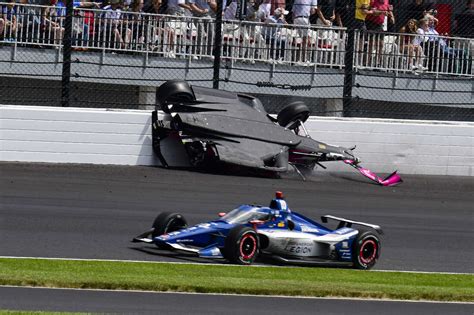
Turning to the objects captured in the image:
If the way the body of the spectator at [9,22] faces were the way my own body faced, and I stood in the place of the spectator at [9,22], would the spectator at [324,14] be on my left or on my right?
on my left

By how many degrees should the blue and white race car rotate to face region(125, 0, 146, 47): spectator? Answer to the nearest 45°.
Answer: approximately 135° to its right

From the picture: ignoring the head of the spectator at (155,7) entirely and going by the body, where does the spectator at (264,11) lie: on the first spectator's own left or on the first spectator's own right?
on the first spectator's own left

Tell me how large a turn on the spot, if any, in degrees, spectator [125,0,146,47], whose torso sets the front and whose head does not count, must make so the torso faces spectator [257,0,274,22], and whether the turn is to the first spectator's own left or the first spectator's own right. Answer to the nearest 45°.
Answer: approximately 90° to the first spectator's own left

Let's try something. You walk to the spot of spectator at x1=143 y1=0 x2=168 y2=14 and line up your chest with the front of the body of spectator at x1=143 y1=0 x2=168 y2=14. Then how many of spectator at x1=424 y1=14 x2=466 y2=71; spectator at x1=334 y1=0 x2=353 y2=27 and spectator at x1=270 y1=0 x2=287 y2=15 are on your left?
3

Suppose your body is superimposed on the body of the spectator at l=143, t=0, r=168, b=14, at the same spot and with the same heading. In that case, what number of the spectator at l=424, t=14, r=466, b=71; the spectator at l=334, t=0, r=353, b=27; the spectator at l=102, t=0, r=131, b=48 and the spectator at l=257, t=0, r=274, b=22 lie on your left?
3

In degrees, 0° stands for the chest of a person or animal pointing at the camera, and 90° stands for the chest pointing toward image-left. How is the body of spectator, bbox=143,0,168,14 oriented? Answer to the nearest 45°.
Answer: approximately 0°

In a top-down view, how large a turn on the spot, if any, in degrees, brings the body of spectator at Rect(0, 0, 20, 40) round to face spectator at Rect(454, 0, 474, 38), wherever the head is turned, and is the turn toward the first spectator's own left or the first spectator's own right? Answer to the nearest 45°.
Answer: approximately 90° to the first spectator's own left

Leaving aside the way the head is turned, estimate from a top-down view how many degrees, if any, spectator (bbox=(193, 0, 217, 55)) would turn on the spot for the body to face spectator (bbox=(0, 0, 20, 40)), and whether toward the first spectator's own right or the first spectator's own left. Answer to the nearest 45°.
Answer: approximately 90° to the first spectator's own right

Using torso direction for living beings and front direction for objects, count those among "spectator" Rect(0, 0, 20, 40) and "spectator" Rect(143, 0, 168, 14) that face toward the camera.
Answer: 2

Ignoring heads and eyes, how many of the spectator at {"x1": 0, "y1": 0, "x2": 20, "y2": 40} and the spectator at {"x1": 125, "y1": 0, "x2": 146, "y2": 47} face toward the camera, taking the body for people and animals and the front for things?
2
